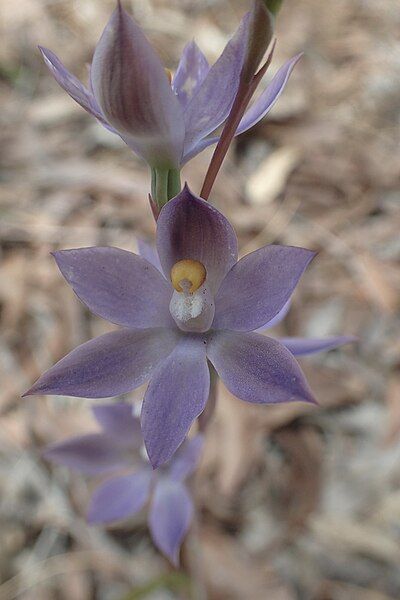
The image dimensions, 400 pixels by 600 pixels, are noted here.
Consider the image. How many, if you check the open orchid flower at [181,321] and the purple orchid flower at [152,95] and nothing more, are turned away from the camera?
1

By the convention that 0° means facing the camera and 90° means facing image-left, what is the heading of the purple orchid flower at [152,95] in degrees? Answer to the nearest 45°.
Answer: approximately 180°

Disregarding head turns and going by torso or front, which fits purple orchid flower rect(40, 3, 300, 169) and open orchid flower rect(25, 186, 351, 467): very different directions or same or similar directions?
very different directions

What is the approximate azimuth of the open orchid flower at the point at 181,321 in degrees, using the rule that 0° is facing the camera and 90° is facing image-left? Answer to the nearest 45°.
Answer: approximately 0°

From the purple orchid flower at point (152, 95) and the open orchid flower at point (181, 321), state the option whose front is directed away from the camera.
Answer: the purple orchid flower
